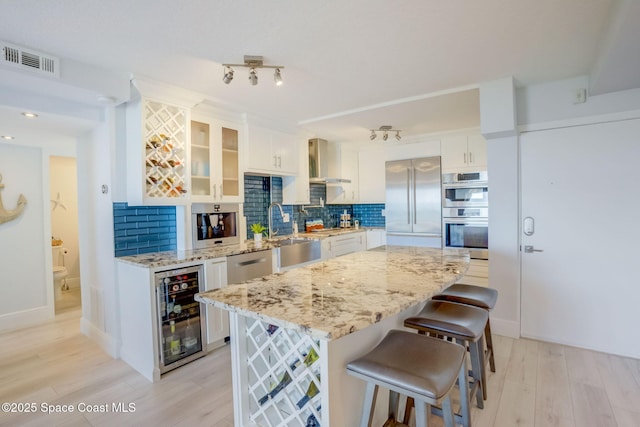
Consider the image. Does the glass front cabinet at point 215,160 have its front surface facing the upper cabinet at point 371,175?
no

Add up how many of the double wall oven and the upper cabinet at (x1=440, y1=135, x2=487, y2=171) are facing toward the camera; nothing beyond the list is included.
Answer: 2

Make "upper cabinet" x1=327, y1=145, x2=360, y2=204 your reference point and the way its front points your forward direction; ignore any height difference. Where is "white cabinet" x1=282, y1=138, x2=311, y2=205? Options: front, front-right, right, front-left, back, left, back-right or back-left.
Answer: right

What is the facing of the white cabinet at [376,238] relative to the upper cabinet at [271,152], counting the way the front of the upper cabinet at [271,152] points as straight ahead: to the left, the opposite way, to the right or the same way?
the same way

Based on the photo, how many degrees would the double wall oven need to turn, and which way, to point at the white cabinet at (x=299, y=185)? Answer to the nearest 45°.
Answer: approximately 90° to its right

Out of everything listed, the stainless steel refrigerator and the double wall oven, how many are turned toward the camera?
2

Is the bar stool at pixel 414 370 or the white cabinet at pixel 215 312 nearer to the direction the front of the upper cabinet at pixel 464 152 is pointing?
the bar stool

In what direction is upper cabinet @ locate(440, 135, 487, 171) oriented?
toward the camera

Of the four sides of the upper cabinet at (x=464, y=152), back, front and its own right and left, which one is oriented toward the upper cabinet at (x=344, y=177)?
right

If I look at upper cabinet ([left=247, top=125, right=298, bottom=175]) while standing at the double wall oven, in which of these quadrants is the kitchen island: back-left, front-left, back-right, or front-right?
front-left

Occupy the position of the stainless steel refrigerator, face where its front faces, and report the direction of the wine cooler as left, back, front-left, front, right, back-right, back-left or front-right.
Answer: front-right

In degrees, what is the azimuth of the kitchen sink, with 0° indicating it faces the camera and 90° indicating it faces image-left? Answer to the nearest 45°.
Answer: approximately 315°

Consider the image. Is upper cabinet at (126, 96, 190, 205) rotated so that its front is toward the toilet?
no

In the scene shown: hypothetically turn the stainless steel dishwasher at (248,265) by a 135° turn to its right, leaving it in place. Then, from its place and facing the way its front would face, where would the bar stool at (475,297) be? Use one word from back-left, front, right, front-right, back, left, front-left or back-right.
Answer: back-left

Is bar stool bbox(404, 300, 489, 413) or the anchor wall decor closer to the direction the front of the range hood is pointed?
the bar stool

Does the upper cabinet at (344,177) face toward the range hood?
no

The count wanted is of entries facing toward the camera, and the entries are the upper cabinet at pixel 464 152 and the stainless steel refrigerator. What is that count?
2
